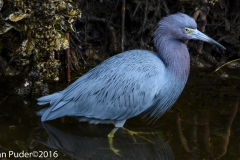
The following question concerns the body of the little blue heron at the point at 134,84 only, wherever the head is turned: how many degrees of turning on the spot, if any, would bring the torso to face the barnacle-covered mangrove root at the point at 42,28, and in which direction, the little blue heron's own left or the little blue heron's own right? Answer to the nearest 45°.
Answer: approximately 180°

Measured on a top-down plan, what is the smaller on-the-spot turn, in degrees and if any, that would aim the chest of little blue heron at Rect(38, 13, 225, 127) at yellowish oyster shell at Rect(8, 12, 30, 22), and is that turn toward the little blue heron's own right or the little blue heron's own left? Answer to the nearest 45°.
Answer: approximately 180°

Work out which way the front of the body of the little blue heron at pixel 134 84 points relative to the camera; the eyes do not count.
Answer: to the viewer's right

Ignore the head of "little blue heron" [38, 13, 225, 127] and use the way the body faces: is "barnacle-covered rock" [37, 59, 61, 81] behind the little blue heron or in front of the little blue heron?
behind
